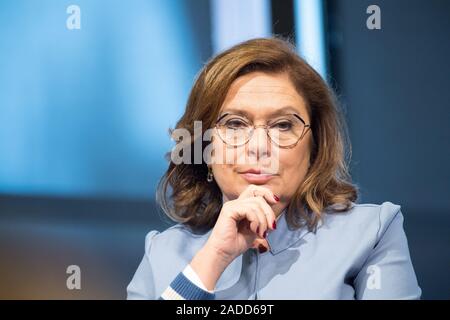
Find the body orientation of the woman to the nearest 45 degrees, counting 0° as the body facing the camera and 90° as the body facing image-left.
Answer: approximately 0°
